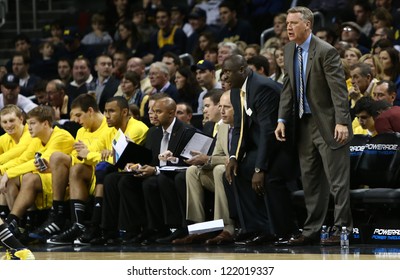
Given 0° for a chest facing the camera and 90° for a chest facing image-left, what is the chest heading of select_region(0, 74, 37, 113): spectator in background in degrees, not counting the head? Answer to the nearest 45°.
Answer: approximately 0°

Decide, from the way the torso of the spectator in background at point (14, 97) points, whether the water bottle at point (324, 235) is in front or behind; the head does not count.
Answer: in front

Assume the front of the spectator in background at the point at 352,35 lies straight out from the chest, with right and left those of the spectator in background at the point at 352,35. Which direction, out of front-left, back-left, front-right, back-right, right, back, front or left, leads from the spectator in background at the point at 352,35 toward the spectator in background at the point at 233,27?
right

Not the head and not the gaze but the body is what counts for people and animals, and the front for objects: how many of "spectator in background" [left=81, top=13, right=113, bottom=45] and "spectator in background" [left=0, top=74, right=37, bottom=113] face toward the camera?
2

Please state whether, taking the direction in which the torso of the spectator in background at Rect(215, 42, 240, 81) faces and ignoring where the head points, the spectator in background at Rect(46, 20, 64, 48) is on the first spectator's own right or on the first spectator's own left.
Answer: on the first spectator's own right

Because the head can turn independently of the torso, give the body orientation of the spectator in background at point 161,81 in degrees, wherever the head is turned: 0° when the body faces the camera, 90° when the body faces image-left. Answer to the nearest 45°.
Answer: approximately 45°

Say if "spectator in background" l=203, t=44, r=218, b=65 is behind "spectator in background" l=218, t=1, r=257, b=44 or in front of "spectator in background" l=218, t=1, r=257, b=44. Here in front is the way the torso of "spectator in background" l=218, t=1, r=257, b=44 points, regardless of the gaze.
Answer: in front

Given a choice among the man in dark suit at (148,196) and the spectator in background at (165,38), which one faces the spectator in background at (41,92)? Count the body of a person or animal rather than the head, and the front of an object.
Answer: the spectator in background at (165,38)

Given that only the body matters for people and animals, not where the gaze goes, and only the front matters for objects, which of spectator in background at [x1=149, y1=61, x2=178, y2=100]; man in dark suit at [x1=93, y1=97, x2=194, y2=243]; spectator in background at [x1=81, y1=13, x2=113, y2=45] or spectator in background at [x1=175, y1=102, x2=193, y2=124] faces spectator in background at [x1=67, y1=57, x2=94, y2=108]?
spectator in background at [x1=81, y1=13, x2=113, y2=45]

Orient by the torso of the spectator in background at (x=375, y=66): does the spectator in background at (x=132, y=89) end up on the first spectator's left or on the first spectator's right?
on the first spectator's right

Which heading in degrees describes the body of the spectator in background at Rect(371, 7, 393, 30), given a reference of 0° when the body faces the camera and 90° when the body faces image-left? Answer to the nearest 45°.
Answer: approximately 45°

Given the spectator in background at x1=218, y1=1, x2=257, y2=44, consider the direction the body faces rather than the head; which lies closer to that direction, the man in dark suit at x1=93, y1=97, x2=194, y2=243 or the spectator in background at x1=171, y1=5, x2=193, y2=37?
the man in dark suit
